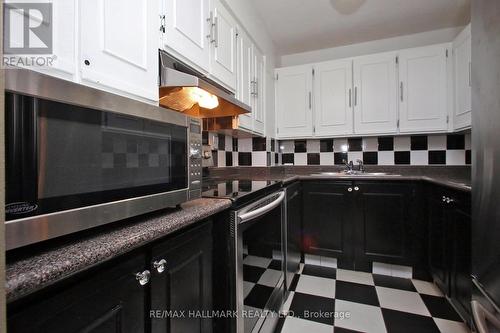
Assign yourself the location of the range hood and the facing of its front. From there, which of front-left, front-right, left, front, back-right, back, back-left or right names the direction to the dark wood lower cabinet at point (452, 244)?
front-left

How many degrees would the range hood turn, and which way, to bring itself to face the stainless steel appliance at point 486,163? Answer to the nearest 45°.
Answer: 0° — it already faces it

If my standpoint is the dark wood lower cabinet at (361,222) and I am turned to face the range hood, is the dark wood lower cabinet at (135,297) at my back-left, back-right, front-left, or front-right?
front-left

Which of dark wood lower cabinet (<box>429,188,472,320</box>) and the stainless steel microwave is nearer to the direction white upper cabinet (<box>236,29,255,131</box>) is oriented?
the dark wood lower cabinet

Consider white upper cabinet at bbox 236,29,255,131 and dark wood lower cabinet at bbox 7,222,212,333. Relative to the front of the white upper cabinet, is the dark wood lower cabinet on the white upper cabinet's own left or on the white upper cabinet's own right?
on the white upper cabinet's own right

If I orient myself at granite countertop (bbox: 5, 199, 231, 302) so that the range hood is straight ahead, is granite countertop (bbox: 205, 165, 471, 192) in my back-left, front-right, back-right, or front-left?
front-right

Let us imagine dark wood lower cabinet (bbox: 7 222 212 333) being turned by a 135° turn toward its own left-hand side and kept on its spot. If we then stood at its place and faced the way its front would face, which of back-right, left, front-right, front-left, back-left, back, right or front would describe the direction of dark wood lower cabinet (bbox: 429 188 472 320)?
right

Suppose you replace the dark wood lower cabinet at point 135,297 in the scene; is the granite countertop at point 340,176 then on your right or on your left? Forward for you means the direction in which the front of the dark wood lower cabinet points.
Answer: on your left

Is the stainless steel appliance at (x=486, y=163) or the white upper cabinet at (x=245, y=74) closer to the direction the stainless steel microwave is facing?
the stainless steel appliance

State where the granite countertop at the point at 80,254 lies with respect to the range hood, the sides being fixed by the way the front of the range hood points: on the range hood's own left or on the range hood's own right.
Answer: on the range hood's own right

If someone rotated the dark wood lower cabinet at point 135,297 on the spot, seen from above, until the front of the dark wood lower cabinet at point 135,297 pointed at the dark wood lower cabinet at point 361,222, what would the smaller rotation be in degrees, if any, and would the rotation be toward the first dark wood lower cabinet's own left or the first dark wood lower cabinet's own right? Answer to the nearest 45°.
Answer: approximately 45° to the first dark wood lower cabinet's own left

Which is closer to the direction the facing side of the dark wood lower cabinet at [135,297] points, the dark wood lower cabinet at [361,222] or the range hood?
the dark wood lower cabinet

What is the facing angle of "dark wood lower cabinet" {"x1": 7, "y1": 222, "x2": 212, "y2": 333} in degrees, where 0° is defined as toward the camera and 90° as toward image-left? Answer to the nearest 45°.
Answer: approximately 315°

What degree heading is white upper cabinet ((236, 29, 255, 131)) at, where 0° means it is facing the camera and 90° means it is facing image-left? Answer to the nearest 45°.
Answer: approximately 270°

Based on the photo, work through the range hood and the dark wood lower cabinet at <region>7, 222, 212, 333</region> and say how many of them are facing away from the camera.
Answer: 0
